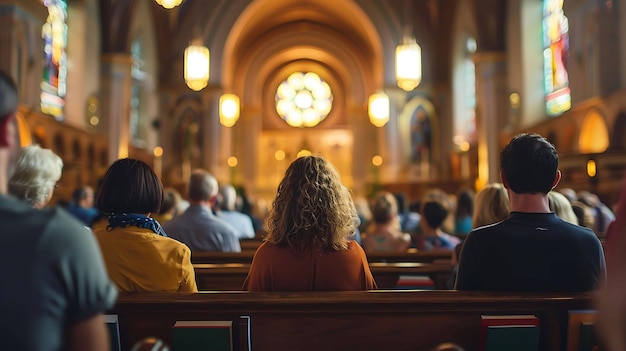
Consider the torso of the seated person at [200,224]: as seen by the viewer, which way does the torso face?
away from the camera

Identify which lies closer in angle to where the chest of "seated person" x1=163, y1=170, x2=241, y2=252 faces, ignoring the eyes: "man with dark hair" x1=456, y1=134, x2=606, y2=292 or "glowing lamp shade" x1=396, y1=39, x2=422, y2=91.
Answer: the glowing lamp shade

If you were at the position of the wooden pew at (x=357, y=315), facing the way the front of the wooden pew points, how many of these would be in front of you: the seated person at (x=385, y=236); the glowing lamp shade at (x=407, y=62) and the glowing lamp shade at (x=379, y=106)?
3

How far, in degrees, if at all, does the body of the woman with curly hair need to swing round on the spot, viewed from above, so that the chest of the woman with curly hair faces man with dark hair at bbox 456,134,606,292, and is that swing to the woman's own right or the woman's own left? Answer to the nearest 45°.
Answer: approximately 90° to the woman's own right

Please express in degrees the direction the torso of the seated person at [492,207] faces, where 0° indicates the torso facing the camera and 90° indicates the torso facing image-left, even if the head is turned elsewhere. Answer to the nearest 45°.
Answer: approximately 180°

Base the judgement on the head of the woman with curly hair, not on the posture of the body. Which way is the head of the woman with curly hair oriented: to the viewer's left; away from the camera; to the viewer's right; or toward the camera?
away from the camera

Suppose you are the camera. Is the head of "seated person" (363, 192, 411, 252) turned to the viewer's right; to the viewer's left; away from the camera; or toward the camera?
away from the camera

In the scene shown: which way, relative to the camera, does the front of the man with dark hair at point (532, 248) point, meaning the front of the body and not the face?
away from the camera

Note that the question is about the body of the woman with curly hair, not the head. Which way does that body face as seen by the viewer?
away from the camera

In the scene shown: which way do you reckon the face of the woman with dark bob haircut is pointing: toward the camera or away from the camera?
away from the camera

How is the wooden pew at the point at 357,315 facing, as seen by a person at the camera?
facing away from the viewer
